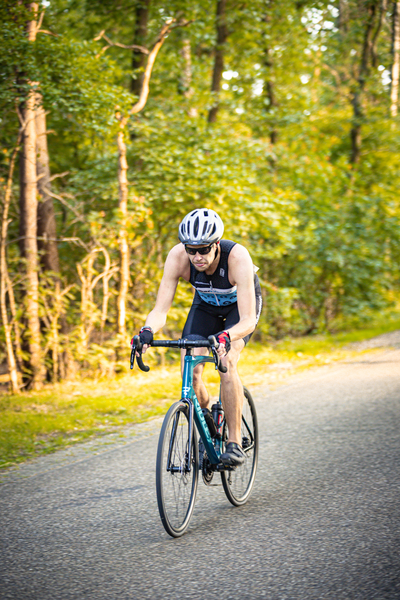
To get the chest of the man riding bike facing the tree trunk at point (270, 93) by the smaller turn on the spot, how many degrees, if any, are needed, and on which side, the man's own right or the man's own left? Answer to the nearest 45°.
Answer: approximately 135° to the man's own right

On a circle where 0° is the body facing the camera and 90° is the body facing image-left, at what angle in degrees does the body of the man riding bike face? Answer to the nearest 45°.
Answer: approximately 45°

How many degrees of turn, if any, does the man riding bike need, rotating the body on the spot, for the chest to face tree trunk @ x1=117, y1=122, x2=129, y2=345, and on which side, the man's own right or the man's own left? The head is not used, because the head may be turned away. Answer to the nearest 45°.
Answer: approximately 135° to the man's own right

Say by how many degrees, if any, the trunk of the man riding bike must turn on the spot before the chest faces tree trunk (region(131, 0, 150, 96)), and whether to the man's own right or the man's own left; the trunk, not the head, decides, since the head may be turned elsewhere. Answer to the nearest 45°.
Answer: approximately 135° to the man's own right

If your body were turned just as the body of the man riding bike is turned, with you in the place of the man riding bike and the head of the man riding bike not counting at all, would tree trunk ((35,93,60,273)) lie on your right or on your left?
on your right

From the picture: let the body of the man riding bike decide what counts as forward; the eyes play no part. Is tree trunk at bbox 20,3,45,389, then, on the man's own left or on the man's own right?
on the man's own right
